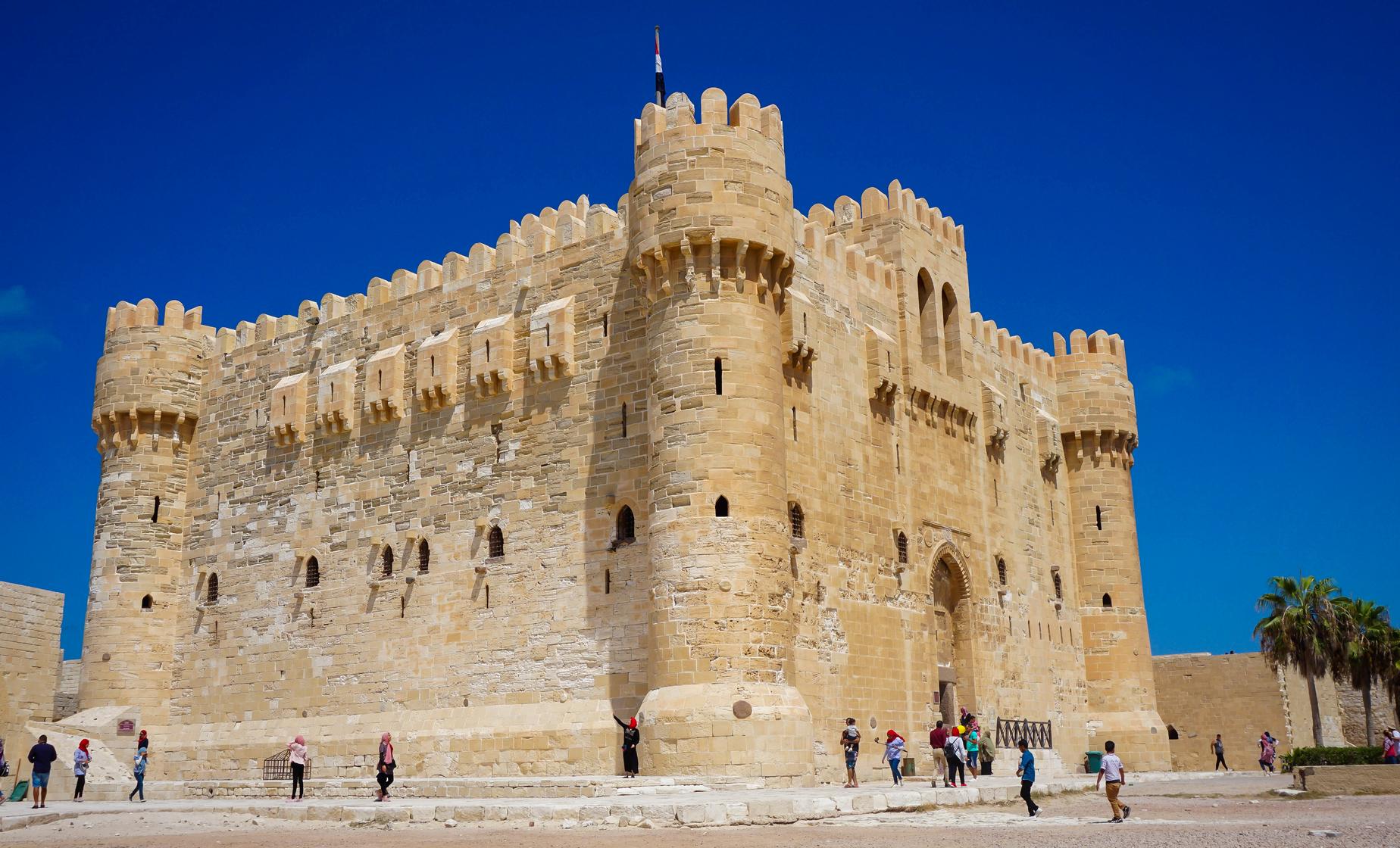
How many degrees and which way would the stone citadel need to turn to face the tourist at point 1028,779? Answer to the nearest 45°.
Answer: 0° — it already faces them

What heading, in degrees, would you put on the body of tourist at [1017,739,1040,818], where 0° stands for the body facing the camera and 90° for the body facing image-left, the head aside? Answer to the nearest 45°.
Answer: approximately 90°

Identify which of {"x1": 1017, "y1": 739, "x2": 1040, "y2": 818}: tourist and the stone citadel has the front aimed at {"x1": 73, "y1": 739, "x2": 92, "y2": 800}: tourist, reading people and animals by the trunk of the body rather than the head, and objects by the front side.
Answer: {"x1": 1017, "y1": 739, "x2": 1040, "y2": 818}: tourist

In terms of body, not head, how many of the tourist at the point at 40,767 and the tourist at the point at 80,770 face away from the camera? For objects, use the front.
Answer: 1

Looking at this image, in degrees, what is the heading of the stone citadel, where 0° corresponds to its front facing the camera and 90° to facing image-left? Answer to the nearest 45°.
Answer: approximately 315°
